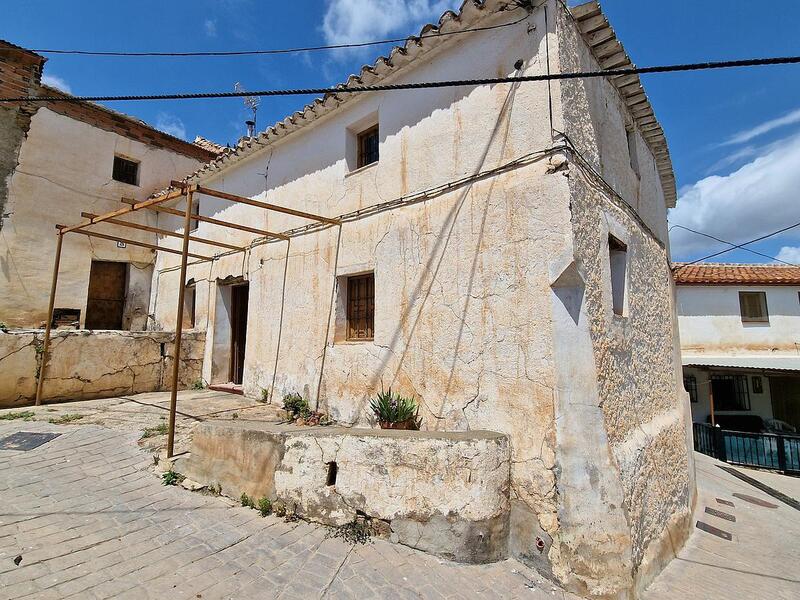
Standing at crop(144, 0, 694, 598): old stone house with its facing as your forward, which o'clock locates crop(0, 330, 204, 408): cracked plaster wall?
The cracked plaster wall is roughly at 2 o'clock from the old stone house.

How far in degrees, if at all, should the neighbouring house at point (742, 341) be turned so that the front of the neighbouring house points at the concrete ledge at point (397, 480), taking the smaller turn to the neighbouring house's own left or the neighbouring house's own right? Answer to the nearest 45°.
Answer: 0° — it already faces it

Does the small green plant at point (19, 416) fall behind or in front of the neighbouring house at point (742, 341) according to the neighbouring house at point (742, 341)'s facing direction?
in front

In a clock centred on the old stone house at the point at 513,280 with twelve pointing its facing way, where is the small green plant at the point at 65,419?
The small green plant is roughly at 2 o'clock from the old stone house.

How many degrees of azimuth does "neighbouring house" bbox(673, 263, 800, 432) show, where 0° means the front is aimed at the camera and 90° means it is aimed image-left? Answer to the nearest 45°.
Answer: approximately 0°

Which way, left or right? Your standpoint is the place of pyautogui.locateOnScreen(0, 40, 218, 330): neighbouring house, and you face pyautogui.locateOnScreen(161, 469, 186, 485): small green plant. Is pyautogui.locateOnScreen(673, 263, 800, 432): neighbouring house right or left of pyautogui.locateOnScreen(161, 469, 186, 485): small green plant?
left

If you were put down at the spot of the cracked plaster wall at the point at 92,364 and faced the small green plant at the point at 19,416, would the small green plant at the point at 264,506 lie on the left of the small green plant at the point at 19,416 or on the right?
left

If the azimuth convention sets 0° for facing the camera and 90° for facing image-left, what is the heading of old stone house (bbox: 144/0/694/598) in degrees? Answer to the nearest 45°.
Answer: approximately 45°

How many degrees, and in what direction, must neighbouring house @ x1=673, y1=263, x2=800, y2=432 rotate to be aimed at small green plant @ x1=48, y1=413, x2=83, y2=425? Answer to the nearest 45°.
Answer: approximately 45° to its right

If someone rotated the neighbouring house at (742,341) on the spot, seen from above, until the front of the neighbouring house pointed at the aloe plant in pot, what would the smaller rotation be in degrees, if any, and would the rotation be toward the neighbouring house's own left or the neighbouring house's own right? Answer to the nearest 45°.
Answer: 0° — it already faces it

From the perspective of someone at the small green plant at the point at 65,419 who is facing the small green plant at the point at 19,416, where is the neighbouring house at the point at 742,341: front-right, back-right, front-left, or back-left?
back-right

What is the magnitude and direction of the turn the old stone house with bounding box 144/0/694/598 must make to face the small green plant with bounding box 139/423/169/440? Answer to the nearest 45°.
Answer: approximately 45° to its right
